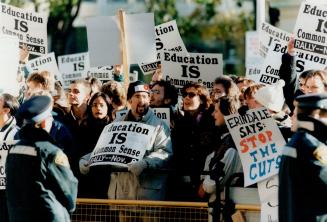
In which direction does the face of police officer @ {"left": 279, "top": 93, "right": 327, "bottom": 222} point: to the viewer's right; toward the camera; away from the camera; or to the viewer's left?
to the viewer's left

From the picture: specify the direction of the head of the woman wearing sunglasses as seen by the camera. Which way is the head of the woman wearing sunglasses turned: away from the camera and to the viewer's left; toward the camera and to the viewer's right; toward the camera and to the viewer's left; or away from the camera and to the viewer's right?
toward the camera and to the viewer's left

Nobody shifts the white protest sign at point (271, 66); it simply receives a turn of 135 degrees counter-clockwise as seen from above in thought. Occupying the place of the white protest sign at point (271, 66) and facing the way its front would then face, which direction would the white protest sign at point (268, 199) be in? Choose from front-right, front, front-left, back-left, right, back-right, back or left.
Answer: back-right

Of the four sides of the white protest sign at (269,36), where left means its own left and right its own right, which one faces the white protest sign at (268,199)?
front

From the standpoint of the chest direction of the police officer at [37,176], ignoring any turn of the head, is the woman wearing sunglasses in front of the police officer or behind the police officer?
in front

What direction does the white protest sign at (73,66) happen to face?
toward the camera

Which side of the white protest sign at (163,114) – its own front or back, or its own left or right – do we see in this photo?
front

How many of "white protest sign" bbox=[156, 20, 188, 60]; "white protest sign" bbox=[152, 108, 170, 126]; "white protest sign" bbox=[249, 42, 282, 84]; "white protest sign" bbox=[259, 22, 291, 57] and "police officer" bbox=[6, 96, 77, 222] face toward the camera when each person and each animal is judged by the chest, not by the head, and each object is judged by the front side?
4

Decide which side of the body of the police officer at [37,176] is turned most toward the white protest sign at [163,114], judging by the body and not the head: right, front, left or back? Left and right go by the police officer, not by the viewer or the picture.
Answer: front

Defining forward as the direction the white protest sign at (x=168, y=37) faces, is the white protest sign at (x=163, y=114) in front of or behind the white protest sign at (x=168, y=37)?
in front

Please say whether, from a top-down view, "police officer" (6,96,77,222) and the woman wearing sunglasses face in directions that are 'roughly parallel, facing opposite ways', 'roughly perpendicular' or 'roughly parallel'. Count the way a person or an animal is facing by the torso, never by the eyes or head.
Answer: roughly parallel, facing opposite ways

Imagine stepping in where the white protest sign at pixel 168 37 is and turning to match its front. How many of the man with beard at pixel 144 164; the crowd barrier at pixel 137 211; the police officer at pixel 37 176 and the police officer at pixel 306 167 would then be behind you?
0

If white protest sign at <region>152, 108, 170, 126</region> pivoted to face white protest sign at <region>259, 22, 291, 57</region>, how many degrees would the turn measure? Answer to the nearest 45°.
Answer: approximately 135° to its left

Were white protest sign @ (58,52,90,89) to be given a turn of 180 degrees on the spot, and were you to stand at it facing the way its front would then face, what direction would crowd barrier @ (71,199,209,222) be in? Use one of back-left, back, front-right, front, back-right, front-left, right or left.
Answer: back
